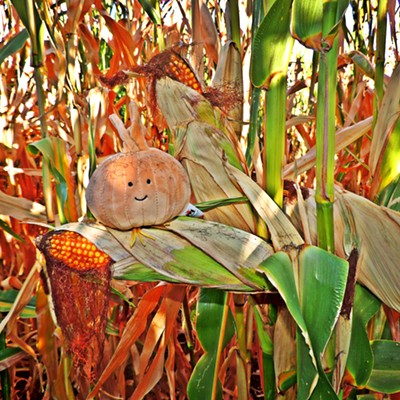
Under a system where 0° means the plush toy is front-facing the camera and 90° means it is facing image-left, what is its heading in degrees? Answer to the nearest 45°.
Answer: approximately 0°
